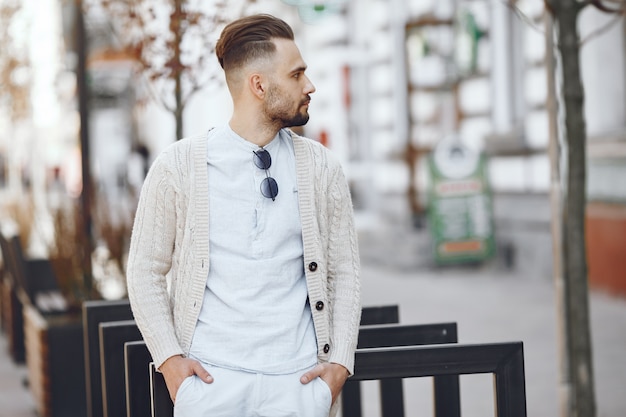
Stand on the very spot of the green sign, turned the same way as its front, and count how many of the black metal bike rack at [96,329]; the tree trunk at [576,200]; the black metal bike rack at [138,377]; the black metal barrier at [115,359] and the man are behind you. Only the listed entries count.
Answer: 0

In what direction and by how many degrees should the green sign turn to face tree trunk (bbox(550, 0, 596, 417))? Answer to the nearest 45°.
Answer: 0° — it already faces it

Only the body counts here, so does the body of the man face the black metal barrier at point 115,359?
no

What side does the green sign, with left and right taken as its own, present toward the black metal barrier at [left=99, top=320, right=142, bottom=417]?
front

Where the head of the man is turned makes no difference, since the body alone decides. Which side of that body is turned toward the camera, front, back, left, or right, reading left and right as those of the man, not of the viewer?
front

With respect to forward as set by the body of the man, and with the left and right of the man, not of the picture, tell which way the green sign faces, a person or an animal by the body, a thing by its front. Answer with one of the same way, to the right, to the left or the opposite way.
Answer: the same way

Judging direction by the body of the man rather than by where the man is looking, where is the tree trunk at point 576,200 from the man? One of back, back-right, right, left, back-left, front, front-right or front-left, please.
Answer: back-left

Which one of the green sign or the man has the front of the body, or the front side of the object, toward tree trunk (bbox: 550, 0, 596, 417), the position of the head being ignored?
the green sign

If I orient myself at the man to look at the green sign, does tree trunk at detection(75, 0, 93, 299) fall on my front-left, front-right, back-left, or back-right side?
front-left

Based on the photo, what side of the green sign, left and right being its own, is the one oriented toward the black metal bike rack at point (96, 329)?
front

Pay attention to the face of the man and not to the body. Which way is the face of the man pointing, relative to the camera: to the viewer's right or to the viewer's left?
to the viewer's right

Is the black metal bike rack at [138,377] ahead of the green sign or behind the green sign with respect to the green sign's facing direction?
ahead

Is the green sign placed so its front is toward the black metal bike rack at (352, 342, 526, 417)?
yes

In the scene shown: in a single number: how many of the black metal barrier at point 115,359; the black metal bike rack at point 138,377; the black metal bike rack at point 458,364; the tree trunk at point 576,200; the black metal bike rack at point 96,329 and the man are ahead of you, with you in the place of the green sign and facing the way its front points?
6

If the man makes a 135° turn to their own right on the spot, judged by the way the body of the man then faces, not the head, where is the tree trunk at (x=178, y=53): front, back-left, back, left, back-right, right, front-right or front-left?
front-right
